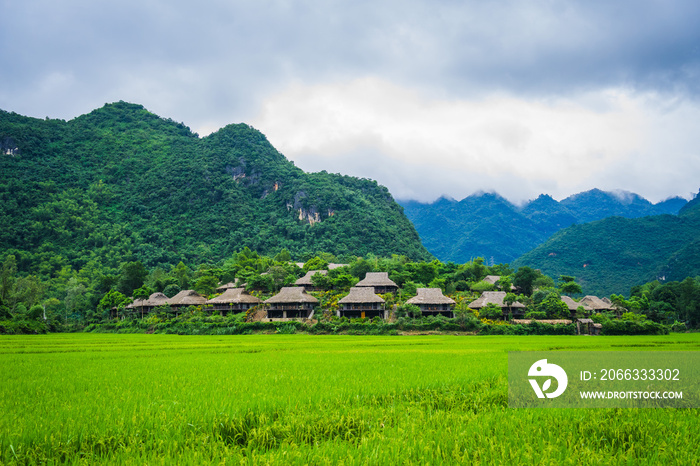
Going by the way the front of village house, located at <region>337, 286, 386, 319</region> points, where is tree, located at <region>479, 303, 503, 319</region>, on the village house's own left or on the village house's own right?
on the village house's own left

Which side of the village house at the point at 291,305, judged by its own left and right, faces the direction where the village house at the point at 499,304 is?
left

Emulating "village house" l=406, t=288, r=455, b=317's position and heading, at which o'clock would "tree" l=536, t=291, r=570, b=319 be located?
The tree is roughly at 9 o'clock from the village house.

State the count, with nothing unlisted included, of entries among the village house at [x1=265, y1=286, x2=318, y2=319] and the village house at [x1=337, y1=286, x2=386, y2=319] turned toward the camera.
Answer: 2

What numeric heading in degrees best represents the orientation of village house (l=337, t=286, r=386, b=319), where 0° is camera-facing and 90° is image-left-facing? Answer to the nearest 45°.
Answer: approximately 0°

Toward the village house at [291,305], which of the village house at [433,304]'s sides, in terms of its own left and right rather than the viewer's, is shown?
right
